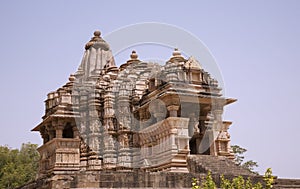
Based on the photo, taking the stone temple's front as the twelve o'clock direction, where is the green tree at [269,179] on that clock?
The green tree is roughly at 1 o'clock from the stone temple.

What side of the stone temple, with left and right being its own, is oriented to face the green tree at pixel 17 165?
back

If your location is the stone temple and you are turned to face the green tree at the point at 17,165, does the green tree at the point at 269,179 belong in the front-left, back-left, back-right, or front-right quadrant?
back-left

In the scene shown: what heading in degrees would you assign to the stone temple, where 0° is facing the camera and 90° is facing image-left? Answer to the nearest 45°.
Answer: approximately 315°

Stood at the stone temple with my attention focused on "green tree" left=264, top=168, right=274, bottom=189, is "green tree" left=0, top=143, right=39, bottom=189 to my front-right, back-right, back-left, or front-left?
back-right
